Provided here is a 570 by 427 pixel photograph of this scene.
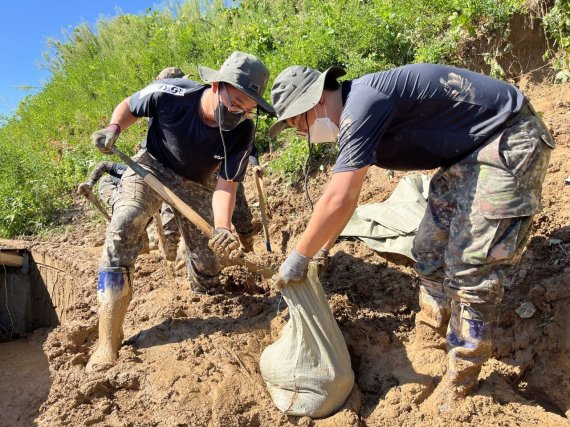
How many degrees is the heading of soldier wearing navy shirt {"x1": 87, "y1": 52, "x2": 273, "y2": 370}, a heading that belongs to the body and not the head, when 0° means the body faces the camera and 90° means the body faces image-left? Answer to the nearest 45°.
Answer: approximately 315°

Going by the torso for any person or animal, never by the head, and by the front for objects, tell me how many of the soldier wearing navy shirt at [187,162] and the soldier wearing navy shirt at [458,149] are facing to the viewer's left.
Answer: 1

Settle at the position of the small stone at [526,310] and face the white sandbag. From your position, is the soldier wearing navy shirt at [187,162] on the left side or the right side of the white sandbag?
right

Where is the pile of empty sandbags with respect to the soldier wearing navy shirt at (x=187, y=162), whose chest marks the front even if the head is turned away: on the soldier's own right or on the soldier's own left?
on the soldier's own left

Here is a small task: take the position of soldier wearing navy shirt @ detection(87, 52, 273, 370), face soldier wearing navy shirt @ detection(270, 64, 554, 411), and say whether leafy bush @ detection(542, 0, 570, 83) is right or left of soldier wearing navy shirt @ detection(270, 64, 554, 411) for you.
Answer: left

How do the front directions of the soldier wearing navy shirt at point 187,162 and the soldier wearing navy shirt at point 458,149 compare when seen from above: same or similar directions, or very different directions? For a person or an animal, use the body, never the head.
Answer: very different directions

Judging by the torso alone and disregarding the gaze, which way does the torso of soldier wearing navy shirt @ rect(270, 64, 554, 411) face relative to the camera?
to the viewer's left

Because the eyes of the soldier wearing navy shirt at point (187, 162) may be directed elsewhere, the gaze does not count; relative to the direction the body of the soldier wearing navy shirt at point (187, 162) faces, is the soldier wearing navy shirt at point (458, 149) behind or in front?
in front
